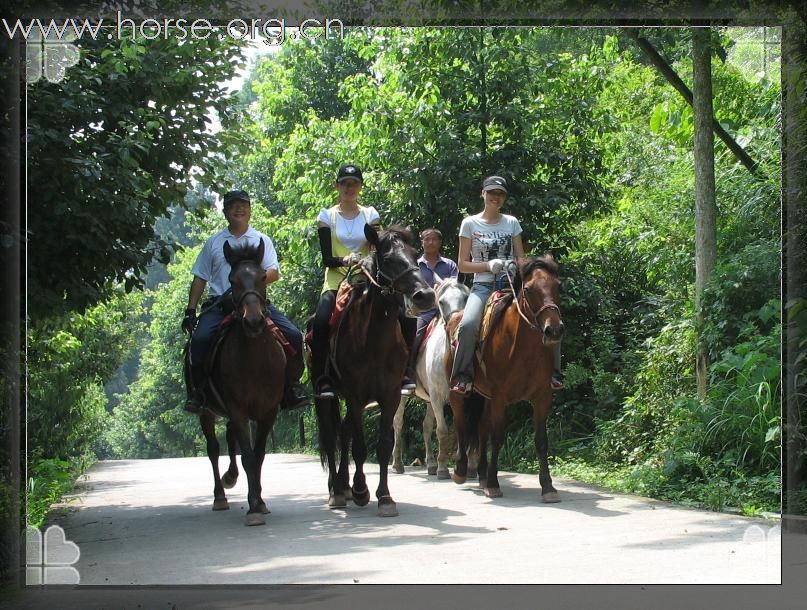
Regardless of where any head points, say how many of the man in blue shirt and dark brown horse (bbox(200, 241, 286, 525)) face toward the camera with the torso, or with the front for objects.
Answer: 2

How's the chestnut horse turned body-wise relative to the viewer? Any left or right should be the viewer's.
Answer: facing the viewer and to the right of the viewer

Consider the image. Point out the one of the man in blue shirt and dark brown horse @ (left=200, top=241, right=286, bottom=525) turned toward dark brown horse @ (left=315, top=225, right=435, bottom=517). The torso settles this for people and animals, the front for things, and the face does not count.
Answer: the man in blue shirt

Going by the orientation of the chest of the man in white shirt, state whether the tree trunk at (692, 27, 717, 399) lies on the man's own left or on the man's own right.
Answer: on the man's own left

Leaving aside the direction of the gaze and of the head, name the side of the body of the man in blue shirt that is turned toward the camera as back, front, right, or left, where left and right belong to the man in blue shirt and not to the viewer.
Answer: front

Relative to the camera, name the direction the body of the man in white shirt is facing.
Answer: toward the camera

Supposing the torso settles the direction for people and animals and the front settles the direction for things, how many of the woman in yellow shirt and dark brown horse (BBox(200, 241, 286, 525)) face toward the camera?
2
